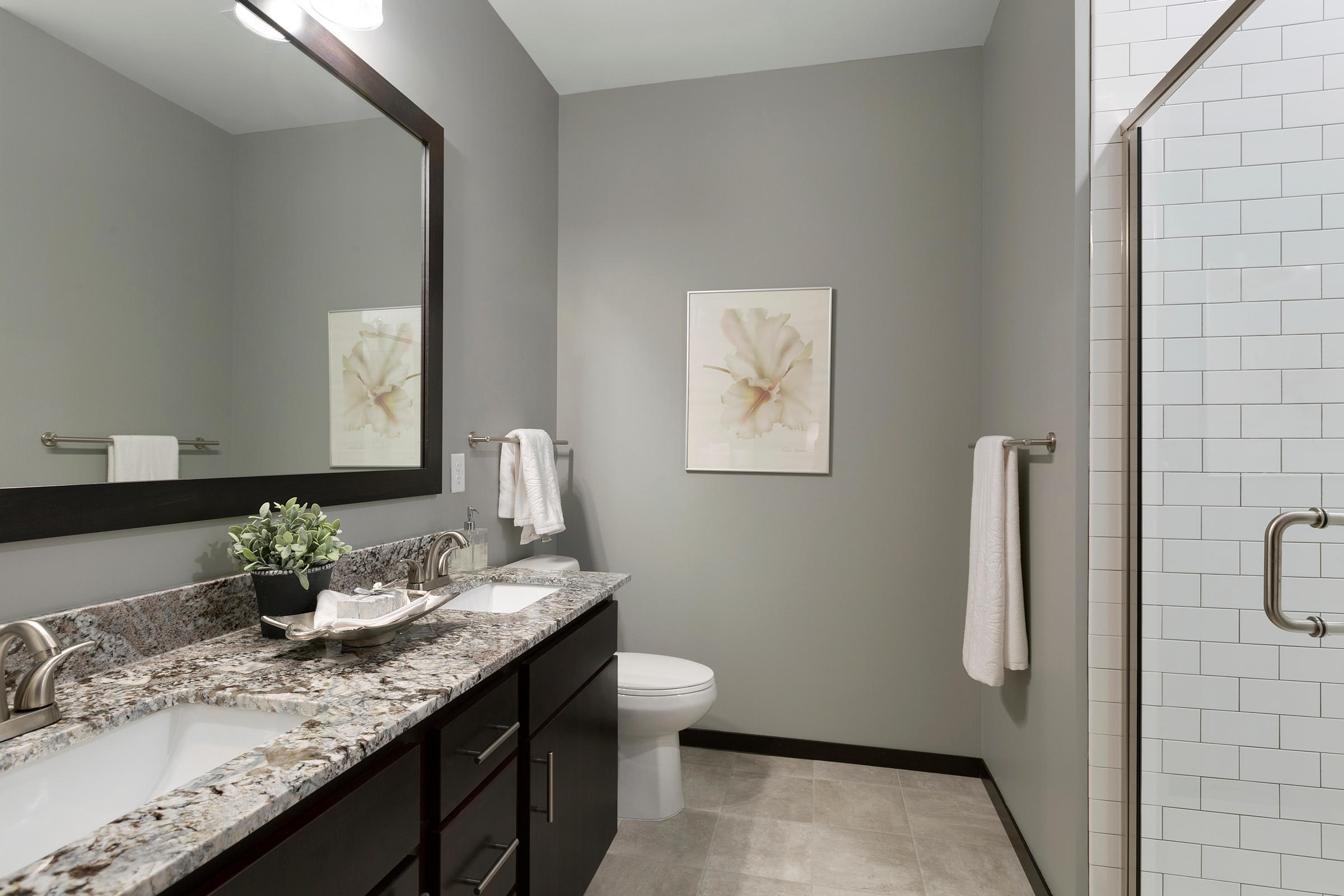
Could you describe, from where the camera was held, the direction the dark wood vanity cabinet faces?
facing the viewer and to the right of the viewer

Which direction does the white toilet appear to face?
to the viewer's right

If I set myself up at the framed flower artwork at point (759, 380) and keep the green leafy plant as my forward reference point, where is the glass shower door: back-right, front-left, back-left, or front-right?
front-left

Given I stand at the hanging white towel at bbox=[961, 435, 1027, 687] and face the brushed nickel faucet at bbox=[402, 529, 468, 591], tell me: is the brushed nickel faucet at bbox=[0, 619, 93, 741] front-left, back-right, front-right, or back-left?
front-left

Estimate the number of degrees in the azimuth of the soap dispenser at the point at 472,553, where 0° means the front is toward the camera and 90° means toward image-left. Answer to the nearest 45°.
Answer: approximately 315°

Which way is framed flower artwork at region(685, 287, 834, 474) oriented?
toward the camera

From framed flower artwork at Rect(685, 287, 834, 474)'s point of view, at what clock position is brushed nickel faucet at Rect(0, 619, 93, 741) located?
The brushed nickel faucet is roughly at 1 o'clock from the framed flower artwork.

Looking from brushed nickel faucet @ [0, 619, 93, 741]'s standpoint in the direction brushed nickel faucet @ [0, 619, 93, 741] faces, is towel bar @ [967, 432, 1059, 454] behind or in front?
in front

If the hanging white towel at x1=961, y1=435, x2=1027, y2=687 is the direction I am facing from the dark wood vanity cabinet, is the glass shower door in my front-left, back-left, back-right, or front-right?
front-right

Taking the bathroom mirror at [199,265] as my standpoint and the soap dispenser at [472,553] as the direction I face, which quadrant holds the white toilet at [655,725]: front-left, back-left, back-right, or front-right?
front-right

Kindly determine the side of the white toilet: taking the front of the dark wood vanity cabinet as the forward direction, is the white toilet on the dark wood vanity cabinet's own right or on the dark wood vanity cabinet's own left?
on the dark wood vanity cabinet's own left

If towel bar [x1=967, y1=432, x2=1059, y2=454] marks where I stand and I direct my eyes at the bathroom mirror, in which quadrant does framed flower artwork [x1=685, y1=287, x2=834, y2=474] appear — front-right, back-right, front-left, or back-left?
front-right
